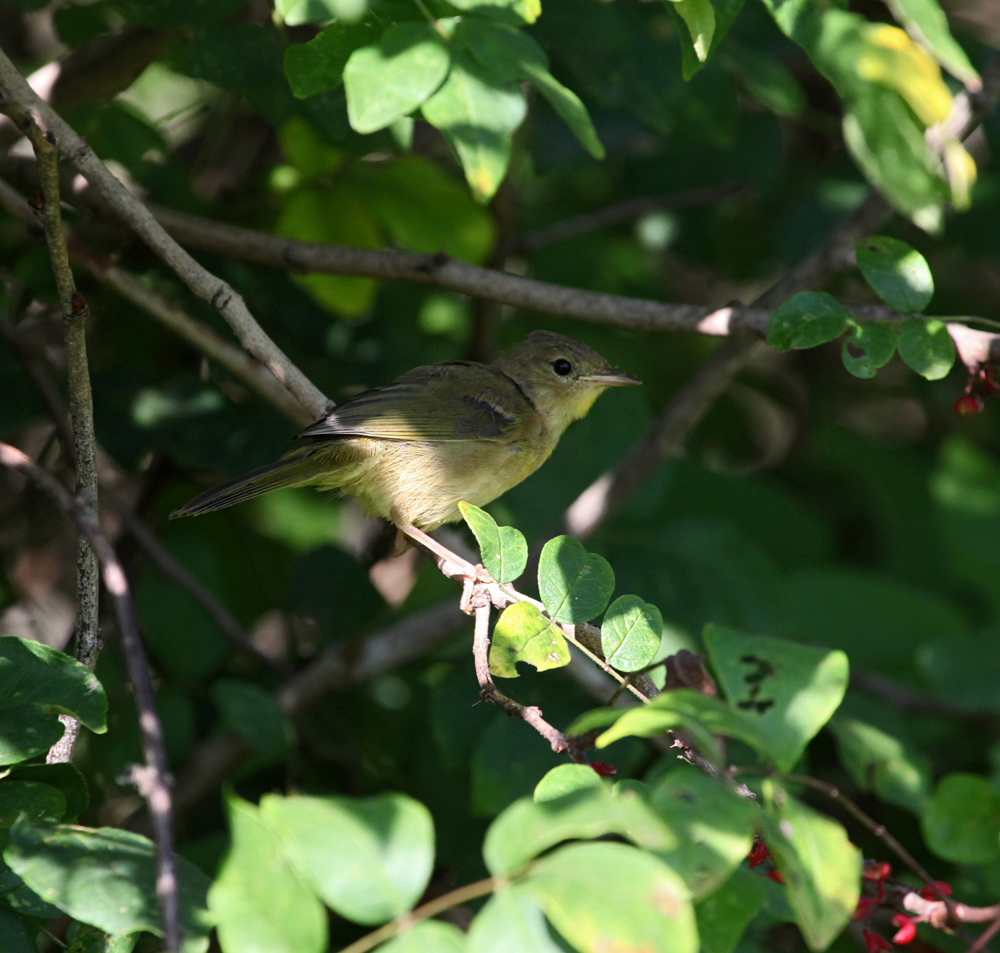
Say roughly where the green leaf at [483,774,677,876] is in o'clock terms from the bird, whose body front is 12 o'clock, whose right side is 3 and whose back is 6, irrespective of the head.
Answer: The green leaf is roughly at 3 o'clock from the bird.

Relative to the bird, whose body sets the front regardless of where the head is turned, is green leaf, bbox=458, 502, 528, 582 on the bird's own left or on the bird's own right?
on the bird's own right

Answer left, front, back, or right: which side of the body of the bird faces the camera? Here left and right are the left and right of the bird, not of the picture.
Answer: right

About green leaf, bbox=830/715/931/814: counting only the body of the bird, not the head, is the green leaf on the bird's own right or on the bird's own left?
on the bird's own left

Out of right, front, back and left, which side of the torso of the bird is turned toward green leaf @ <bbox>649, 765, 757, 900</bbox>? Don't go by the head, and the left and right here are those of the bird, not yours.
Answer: right
